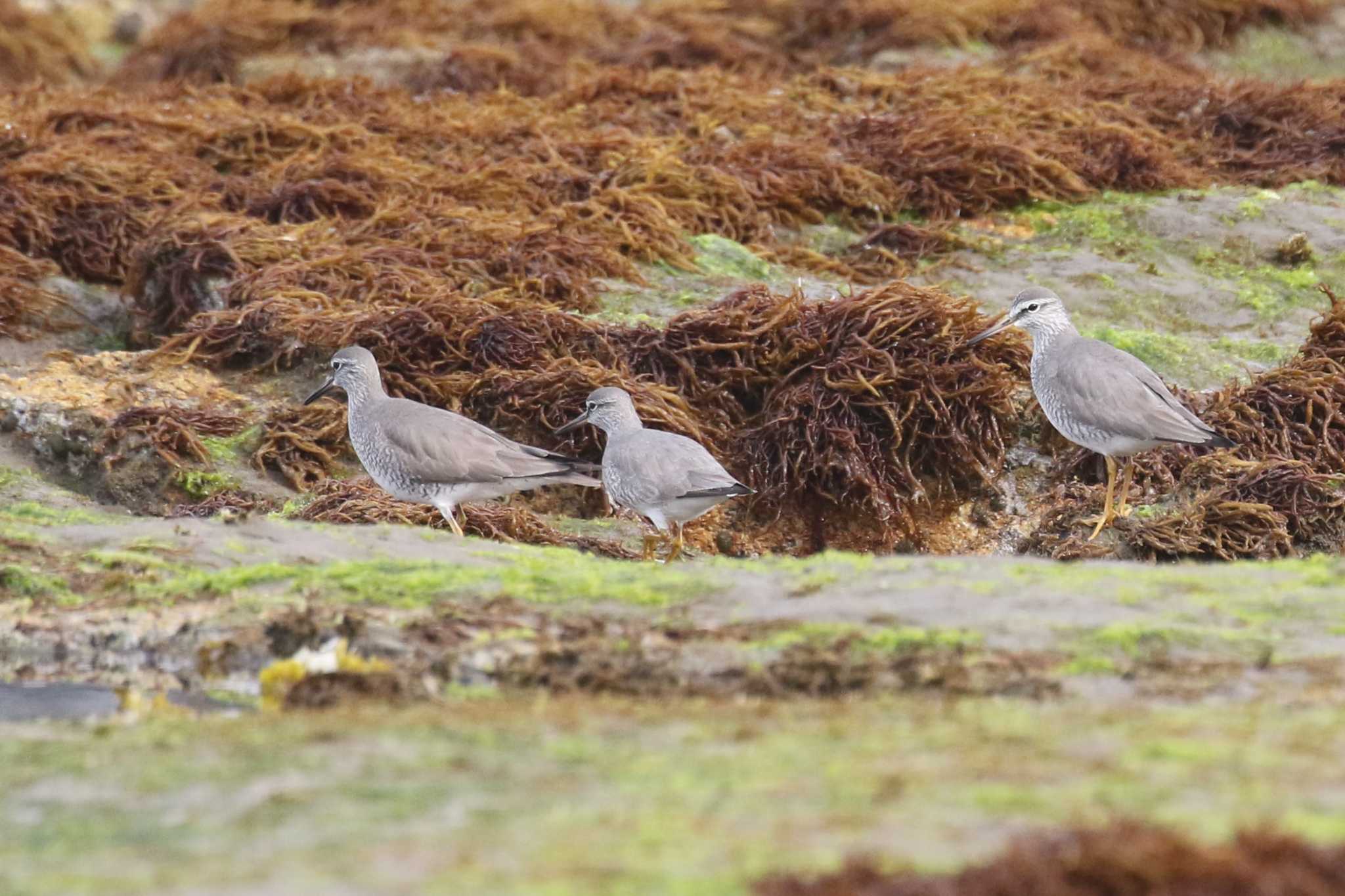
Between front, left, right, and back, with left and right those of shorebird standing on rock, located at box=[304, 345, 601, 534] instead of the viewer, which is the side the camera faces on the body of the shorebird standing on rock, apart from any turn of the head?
left

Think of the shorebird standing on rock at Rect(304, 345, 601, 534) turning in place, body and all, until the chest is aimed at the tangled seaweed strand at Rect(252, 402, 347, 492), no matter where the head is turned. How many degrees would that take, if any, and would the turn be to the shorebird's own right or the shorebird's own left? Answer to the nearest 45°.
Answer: approximately 45° to the shorebird's own right

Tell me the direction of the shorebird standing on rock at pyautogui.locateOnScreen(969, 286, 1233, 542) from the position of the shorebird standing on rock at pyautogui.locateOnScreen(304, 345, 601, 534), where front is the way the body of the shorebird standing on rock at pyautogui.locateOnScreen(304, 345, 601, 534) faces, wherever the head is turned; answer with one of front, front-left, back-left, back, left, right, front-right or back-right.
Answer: back

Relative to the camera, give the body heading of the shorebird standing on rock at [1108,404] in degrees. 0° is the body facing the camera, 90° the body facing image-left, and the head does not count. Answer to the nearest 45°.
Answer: approximately 90°

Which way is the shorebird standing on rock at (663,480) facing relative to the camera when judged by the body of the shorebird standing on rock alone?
to the viewer's left

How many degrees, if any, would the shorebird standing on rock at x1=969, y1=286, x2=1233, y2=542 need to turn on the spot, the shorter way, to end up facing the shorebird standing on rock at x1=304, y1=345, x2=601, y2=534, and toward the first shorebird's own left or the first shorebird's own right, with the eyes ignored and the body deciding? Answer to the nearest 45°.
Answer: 0° — it already faces it

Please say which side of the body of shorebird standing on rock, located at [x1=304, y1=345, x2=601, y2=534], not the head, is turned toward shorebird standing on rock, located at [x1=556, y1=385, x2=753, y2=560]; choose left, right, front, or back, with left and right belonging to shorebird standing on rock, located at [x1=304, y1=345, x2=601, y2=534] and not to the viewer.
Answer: back

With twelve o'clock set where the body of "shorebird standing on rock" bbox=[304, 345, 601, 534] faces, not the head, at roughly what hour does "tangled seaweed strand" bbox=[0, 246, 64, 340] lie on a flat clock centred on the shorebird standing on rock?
The tangled seaweed strand is roughly at 2 o'clock from the shorebird standing on rock.

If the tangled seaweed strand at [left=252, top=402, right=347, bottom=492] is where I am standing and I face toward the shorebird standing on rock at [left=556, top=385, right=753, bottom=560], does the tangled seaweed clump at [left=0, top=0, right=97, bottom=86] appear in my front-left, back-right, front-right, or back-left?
back-left
